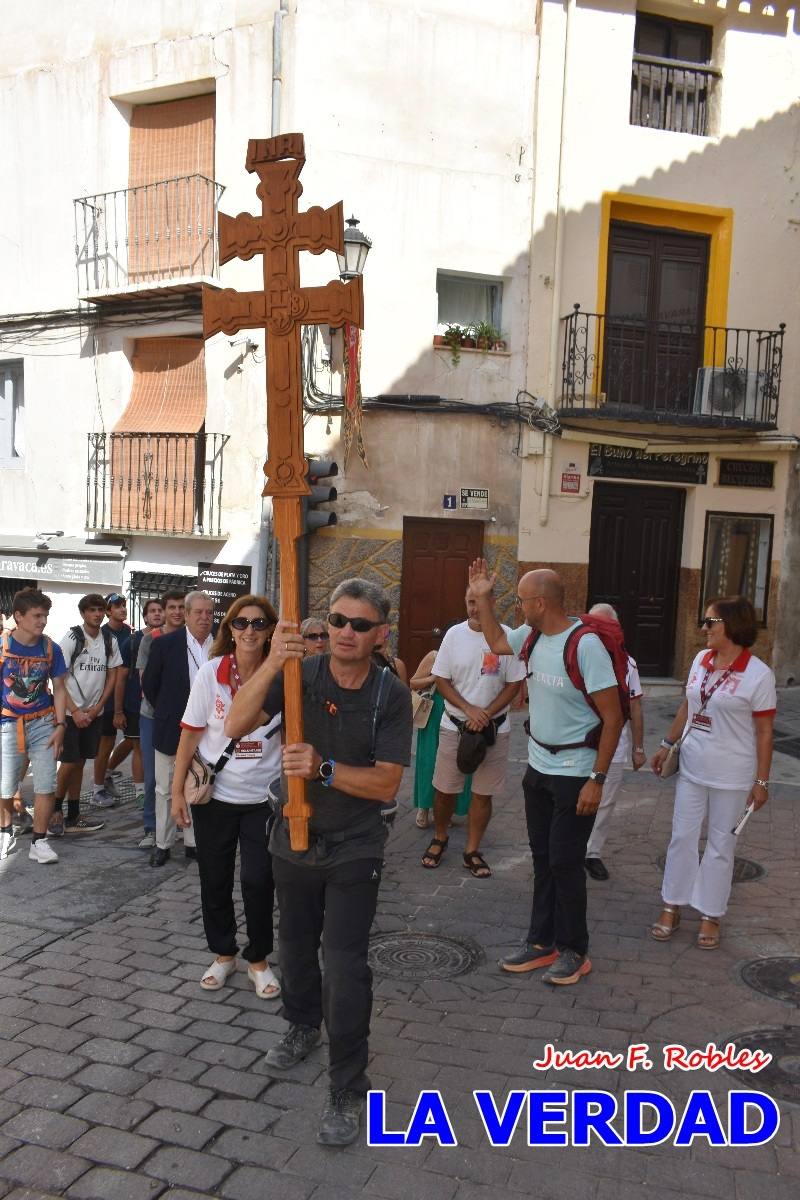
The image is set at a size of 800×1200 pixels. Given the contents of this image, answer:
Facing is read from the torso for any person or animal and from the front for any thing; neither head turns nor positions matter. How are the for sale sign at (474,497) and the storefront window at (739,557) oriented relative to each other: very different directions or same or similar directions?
same or similar directions

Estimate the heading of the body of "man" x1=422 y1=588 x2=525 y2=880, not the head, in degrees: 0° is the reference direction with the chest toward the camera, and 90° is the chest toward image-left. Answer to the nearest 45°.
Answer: approximately 0°

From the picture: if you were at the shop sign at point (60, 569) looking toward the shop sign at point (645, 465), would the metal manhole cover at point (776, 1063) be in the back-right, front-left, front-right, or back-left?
front-right

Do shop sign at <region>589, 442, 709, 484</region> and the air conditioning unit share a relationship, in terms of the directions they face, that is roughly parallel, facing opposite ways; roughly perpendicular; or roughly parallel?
roughly parallel

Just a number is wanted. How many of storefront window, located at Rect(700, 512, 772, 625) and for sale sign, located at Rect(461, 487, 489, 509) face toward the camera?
2

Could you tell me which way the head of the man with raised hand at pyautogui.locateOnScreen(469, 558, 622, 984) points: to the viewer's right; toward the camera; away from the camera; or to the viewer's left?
to the viewer's left

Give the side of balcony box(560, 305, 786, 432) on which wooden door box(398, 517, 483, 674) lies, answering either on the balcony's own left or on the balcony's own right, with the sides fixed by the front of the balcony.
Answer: on the balcony's own right

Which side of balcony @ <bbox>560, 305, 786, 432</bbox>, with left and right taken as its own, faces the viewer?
front

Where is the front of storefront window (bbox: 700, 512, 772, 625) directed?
toward the camera

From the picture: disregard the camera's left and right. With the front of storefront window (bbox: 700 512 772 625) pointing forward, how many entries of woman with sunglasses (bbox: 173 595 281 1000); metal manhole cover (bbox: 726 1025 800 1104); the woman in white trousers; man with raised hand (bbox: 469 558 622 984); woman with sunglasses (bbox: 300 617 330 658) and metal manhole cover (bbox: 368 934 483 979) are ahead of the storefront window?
6

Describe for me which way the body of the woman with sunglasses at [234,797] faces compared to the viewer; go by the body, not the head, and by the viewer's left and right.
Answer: facing the viewer

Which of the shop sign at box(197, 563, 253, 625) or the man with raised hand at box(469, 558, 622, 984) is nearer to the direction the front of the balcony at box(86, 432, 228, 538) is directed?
the man with raised hand

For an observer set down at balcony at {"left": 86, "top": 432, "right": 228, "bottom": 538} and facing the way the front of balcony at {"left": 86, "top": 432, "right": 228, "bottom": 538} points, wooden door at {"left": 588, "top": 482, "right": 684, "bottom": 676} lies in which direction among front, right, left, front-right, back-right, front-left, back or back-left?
left

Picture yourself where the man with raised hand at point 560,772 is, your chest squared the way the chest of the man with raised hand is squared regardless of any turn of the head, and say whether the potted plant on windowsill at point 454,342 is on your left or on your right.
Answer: on your right

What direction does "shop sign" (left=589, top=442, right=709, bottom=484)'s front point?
toward the camera

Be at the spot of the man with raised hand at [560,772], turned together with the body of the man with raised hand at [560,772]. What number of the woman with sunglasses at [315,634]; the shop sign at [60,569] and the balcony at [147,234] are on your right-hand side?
3
